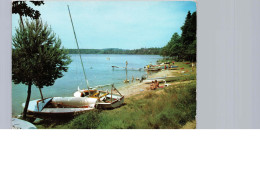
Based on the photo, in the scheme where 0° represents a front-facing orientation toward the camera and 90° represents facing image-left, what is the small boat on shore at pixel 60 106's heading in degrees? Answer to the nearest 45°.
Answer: approximately 90°

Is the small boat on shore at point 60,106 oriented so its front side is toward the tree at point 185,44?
no

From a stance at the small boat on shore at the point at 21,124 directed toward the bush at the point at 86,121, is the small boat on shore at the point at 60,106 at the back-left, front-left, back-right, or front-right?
front-left

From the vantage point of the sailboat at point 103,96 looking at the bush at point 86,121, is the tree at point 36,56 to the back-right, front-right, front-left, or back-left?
front-right
